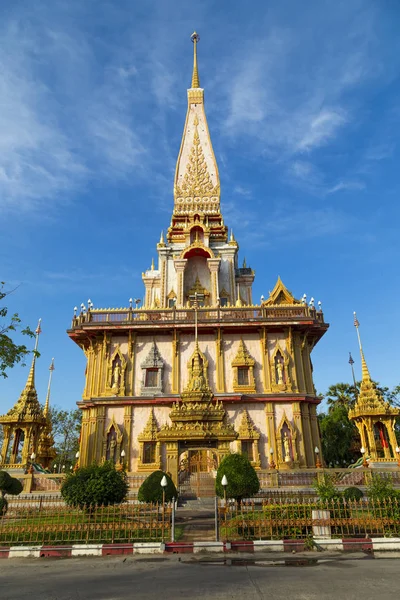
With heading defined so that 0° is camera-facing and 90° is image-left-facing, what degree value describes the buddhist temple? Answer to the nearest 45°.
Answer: approximately 0°

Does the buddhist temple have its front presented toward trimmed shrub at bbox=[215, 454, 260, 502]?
yes

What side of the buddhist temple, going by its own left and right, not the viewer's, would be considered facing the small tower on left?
right

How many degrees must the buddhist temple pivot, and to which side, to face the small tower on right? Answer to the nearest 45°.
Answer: approximately 90° to its left

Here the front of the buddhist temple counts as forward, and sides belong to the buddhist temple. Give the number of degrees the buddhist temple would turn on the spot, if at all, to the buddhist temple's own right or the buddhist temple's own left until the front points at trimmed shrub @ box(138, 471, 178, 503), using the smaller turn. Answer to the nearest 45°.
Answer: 0° — it already faces it

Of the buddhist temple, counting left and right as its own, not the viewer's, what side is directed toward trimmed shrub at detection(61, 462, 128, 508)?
front

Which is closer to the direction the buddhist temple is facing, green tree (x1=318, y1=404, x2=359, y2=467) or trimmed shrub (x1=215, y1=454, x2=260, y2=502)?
the trimmed shrub

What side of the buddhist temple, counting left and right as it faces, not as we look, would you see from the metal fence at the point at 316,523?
front

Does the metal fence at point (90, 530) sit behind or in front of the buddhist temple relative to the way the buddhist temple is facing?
in front

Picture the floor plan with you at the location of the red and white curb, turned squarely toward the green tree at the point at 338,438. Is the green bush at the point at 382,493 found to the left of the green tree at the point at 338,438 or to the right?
right
